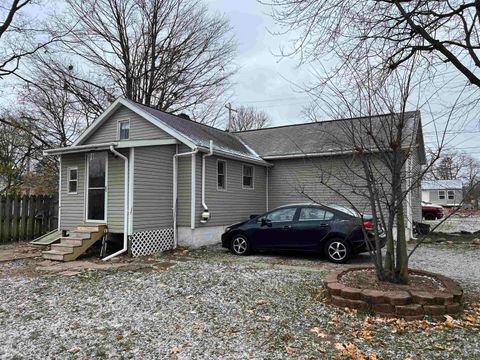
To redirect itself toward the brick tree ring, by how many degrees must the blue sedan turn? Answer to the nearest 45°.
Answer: approximately 90° to its left

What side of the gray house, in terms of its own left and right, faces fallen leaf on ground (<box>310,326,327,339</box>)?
left

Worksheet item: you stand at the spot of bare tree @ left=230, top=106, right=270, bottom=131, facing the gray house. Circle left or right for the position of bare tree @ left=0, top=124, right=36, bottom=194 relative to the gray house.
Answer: right

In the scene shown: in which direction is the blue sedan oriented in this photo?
to the viewer's left

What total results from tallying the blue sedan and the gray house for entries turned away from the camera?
0

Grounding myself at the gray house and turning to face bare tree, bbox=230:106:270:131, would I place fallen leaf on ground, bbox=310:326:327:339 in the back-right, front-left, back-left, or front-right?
back-right

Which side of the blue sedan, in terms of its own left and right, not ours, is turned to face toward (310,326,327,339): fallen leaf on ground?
left

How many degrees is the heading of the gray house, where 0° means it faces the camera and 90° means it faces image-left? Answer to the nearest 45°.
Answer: approximately 45°

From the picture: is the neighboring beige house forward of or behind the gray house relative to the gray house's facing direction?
behind

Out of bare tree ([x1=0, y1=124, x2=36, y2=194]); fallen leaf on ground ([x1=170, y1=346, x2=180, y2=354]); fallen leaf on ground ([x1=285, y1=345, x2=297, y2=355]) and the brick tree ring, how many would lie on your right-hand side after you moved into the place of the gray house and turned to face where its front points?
1

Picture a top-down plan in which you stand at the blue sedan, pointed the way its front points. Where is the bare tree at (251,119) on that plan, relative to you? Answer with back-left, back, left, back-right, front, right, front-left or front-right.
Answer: right
